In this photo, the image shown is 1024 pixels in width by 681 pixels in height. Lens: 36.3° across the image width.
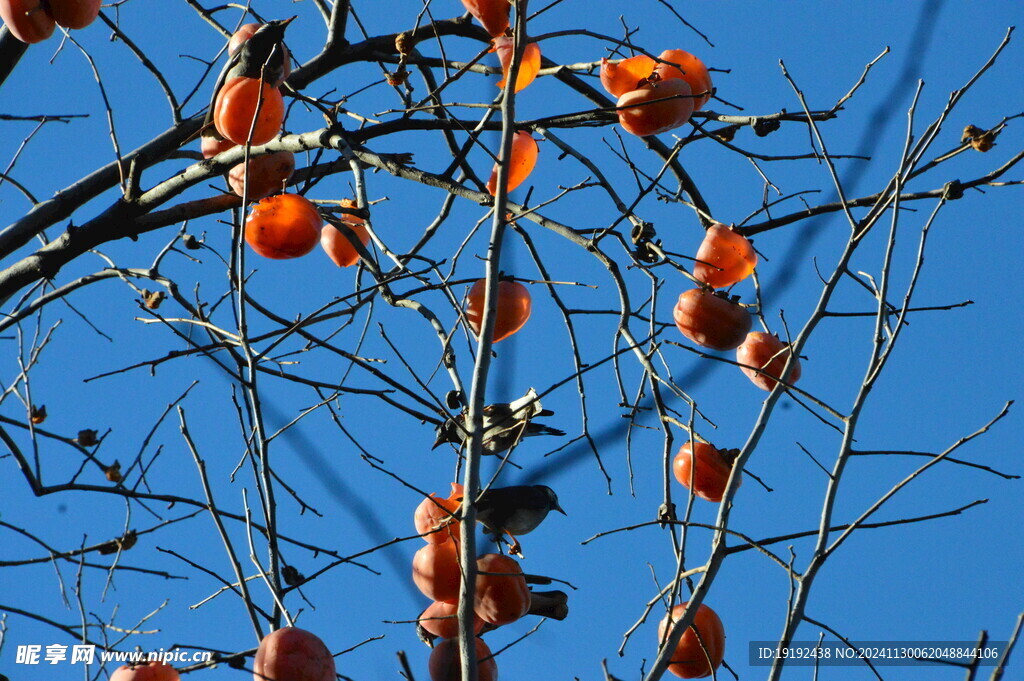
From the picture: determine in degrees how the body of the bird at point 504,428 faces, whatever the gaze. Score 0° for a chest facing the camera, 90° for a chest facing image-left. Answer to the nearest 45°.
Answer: approximately 90°

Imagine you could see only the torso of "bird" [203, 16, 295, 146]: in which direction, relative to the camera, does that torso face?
to the viewer's right

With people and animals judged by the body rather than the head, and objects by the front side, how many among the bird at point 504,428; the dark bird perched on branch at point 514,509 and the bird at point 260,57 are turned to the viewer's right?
2

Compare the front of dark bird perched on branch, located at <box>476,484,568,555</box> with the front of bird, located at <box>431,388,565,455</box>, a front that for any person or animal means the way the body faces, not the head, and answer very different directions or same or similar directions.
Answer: very different directions

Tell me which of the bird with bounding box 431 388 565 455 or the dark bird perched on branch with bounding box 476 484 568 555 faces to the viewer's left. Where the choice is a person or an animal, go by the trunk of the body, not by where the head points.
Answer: the bird

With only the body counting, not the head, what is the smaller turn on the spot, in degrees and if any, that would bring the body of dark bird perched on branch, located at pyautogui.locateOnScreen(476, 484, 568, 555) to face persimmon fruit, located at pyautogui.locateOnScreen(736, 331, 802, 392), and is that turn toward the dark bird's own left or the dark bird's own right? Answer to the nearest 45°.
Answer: approximately 45° to the dark bird's own left

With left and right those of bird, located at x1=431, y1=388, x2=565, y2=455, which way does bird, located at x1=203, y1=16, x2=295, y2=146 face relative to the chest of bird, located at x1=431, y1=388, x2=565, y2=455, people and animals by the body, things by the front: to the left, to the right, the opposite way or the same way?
the opposite way

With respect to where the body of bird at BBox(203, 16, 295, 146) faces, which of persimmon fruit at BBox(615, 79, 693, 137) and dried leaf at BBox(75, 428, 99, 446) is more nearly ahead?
the persimmon fruit

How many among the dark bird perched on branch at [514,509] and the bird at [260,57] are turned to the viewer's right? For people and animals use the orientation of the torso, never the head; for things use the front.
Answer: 2

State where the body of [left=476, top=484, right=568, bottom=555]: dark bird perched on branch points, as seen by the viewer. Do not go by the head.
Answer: to the viewer's right
